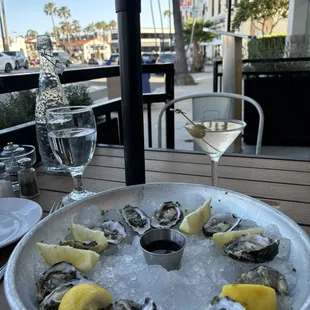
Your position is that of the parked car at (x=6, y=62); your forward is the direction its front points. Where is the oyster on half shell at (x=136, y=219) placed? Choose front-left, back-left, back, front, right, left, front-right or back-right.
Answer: left

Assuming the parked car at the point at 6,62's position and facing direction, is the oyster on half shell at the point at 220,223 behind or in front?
in front

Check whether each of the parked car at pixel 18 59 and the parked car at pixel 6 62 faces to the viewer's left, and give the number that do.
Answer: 0

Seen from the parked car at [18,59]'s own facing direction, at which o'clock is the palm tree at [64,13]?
The palm tree is roughly at 8 o'clock from the parked car.

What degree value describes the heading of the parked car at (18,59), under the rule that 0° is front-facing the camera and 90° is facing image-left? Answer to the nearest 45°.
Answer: approximately 315°
